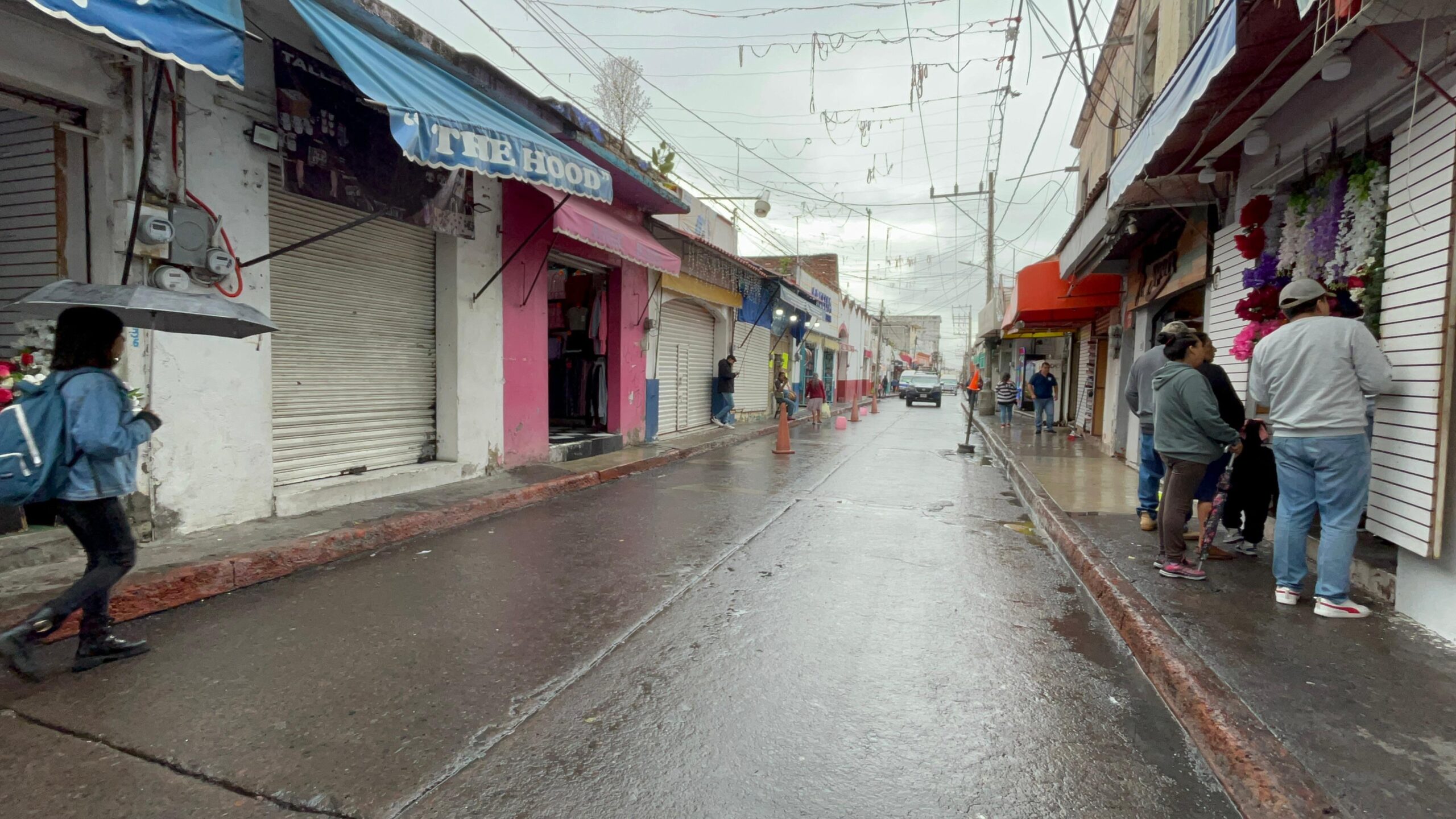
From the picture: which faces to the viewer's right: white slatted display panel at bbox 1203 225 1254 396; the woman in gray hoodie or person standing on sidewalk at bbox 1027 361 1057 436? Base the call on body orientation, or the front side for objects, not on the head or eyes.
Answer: the woman in gray hoodie

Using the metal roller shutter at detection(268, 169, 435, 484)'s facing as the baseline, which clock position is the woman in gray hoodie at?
The woman in gray hoodie is roughly at 12 o'clock from the metal roller shutter.

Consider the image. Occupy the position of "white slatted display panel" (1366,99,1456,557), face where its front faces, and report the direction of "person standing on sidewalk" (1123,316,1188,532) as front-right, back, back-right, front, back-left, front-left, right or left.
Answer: right

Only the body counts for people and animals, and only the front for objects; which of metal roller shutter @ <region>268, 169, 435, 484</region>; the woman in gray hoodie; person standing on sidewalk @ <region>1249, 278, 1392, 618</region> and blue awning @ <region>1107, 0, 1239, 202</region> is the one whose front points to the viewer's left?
the blue awning

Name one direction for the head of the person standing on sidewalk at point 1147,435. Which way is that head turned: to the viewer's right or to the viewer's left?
to the viewer's right

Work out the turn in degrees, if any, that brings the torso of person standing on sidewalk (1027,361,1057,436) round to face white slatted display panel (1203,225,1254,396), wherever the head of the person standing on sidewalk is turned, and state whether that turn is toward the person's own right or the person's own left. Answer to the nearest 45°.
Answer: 0° — they already face it

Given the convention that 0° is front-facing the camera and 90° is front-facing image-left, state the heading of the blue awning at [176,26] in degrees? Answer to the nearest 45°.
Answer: approximately 315°

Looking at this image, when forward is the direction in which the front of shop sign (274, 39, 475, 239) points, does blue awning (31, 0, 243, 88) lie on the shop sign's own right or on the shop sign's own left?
on the shop sign's own right

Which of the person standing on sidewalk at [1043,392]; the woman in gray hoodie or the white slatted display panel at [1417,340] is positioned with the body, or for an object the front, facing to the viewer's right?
the woman in gray hoodie

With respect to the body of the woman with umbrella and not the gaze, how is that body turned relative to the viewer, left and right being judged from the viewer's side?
facing to the right of the viewer

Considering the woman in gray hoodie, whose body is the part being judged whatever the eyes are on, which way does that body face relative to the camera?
to the viewer's right

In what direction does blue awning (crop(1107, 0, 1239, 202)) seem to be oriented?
to the viewer's left

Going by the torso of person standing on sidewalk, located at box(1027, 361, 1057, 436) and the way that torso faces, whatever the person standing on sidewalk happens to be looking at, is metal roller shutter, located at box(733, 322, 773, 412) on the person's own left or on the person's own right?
on the person's own right

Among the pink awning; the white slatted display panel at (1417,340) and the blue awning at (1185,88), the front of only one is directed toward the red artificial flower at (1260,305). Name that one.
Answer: the pink awning

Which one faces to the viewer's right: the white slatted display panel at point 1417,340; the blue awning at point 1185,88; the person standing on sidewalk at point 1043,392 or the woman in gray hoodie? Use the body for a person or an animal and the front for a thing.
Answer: the woman in gray hoodie

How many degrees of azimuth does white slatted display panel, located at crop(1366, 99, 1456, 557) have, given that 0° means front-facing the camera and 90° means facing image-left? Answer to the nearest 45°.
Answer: approximately 45°
